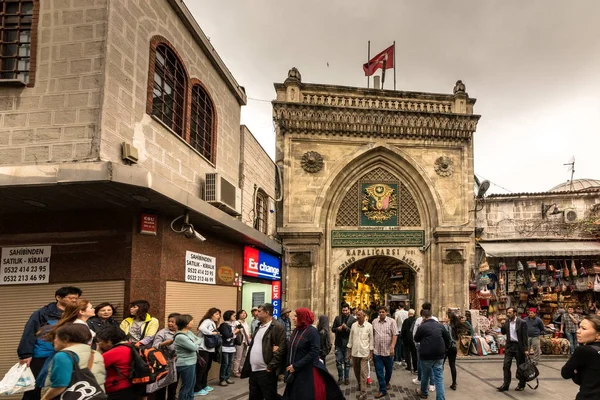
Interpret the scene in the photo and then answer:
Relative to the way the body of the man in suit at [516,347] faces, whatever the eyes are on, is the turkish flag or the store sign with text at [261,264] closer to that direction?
the store sign with text

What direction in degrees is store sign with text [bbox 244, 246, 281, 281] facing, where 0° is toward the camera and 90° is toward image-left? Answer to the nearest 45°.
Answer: approximately 315°

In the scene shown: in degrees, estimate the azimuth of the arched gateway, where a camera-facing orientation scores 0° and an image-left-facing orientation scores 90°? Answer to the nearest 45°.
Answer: approximately 0°

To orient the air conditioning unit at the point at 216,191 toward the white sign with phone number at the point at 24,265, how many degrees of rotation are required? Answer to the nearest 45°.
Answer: approximately 90° to its right

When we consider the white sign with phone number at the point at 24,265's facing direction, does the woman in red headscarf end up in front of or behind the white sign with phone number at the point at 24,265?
in front

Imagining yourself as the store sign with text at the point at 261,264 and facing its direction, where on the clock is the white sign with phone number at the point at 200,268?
The white sign with phone number is roughly at 2 o'clock from the store sign with text.

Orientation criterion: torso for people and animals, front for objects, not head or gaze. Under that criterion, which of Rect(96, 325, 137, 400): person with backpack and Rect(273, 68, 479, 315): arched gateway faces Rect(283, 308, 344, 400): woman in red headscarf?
the arched gateway

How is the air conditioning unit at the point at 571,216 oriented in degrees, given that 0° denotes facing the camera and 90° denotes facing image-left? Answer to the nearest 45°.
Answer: approximately 0°
